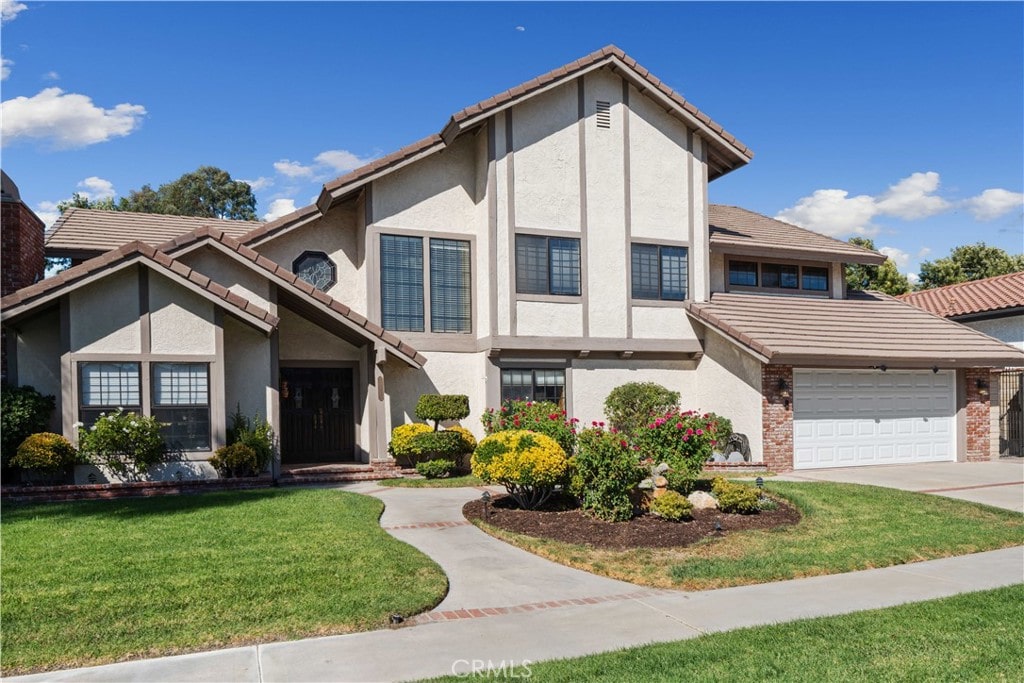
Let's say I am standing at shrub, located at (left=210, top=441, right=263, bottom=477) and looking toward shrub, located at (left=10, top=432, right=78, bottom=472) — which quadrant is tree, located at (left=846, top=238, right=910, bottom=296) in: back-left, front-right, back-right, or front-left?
back-right

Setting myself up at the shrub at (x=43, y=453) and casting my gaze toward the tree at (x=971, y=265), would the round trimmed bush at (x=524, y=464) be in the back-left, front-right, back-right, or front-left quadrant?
front-right

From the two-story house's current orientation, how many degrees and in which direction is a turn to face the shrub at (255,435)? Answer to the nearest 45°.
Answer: approximately 45° to its right

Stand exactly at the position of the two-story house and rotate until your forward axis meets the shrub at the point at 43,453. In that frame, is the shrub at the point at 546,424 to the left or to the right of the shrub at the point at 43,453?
left

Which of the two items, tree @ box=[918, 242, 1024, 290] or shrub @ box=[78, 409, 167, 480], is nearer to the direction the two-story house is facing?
the shrub

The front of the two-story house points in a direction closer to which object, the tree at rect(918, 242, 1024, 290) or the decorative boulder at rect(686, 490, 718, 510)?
the decorative boulder

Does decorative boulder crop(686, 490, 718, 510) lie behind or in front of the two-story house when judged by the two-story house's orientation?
in front

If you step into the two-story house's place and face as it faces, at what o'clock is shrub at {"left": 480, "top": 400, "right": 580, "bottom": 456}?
The shrub is roughly at 12 o'clock from the two-story house.

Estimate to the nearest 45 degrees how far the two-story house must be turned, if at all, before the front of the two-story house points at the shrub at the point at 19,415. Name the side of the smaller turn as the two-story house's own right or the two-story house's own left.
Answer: approximately 45° to the two-story house's own right

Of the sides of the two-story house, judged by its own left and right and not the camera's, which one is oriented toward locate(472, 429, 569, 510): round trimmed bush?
front

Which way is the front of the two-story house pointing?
toward the camera

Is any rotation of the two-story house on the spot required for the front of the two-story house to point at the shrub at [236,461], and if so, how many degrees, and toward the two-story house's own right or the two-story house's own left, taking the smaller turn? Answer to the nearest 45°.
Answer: approximately 45° to the two-story house's own right

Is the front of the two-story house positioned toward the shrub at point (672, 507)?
yes

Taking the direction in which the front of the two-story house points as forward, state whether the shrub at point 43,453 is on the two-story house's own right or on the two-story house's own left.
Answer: on the two-story house's own right

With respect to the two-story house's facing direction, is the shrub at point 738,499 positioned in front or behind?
in front
